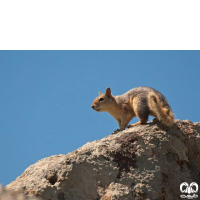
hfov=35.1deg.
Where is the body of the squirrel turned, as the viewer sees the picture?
to the viewer's left
